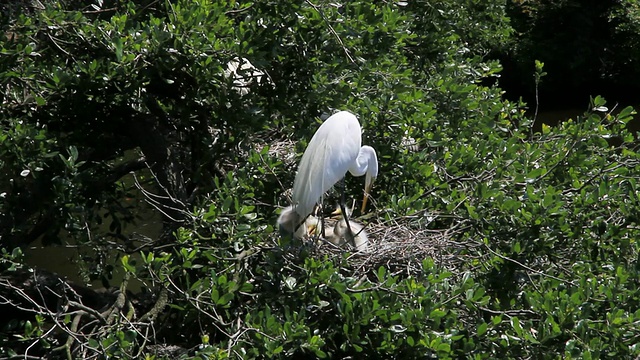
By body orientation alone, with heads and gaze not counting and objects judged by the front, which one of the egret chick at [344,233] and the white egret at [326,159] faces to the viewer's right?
the white egret

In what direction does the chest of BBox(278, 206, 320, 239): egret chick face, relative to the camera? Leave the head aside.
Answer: to the viewer's right

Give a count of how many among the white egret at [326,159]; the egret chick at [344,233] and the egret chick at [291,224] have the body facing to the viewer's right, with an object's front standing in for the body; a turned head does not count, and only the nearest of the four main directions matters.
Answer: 2

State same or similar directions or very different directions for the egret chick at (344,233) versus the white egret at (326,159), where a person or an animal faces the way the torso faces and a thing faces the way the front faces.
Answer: very different directions

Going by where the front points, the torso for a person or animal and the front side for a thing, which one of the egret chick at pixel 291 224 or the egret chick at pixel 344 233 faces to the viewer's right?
the egret chick at pixel 291 224

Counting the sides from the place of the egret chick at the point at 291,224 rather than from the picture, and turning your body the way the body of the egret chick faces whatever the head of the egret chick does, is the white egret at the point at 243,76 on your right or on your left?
on your left

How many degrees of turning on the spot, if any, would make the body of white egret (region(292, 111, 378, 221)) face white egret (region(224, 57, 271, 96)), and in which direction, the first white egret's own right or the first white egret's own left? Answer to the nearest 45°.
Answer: approximately 135° to the first white egret's own left

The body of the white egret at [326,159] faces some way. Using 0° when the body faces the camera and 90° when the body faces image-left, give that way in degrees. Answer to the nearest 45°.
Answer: approximately 270°
